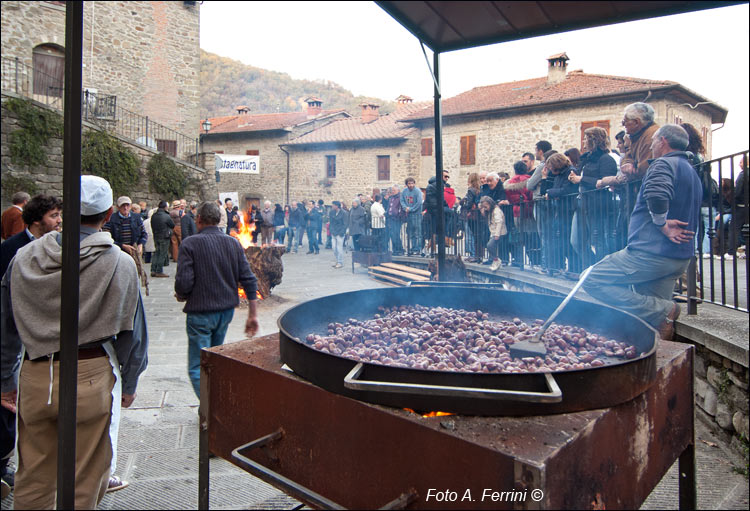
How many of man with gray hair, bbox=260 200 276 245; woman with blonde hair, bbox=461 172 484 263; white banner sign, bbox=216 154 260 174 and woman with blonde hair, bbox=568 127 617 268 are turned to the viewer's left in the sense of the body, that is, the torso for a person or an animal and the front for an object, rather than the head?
2

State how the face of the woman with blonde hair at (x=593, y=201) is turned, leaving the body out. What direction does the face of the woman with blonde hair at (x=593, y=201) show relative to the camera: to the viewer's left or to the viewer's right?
to the viewer's left

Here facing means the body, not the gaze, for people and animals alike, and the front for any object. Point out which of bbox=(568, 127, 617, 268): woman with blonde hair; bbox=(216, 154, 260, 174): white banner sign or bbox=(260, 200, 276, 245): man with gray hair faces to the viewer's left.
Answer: the woman with blonde hair

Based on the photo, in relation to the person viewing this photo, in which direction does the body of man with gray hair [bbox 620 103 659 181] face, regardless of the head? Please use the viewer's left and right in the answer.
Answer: facing to the left of the viewer

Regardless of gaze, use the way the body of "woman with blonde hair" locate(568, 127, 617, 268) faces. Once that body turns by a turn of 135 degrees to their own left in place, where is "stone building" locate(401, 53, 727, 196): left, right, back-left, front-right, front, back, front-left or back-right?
back-left

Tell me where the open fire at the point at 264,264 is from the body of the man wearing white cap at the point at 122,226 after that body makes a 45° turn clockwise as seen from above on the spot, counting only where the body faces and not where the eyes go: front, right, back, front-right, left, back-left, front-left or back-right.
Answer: left

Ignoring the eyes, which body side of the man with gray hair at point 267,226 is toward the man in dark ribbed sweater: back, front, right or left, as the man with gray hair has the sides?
front

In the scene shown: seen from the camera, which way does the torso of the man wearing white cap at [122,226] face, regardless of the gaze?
toward the camera

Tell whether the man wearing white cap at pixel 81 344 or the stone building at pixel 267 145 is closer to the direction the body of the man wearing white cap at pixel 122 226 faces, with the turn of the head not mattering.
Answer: the man wearing white cap

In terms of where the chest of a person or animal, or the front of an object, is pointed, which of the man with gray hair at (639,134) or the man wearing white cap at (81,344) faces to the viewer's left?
the man with gray hair

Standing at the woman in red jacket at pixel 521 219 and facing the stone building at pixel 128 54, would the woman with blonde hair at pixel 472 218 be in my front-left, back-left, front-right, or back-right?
front-right

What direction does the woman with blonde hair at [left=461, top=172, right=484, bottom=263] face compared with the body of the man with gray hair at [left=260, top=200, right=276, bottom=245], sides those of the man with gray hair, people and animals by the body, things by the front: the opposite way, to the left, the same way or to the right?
to the right

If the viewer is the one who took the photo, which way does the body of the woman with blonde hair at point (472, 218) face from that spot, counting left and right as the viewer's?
facing to the left of the viewer

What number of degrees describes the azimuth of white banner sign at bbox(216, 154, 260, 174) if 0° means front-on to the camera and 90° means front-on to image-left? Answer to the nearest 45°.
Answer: approximately 0°

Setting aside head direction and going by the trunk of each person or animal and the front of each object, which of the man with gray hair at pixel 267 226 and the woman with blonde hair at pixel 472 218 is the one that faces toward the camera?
the man with gray hair

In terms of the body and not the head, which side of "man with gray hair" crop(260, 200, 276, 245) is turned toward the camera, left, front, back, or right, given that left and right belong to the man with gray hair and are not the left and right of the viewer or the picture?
front

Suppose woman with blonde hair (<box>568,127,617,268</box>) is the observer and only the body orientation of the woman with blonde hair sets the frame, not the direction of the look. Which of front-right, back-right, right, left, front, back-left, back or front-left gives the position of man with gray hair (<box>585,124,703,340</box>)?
left
